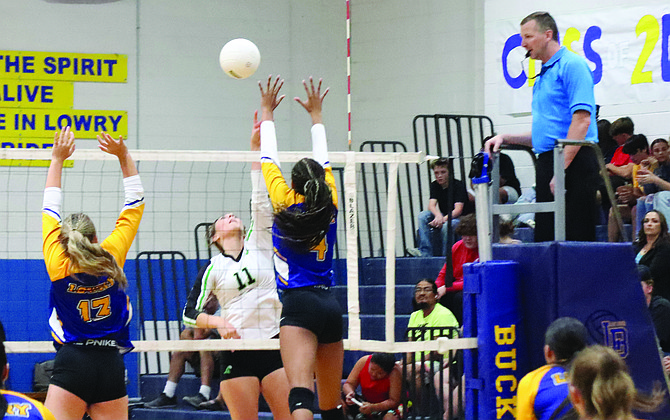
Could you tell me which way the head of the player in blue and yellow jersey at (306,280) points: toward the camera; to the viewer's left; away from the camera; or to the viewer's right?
away from the camera

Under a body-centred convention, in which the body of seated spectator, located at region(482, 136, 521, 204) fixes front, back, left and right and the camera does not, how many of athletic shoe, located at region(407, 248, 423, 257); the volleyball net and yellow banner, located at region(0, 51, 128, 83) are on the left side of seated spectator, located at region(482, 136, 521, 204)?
0

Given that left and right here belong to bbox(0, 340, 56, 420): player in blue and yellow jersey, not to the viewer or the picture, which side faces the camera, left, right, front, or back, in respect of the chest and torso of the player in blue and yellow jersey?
back

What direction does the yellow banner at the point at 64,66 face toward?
toward the camera

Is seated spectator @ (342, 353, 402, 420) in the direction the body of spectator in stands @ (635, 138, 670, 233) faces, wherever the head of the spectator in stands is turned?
yes

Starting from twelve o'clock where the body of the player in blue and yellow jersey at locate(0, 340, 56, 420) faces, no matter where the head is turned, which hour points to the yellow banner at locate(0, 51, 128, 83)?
The yellow banner is roughly at 12 o'clock from the player in blue and yellow jersey.

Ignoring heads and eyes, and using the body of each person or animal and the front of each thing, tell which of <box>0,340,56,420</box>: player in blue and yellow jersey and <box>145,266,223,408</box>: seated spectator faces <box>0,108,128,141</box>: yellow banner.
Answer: the player in blue and yellow jersey

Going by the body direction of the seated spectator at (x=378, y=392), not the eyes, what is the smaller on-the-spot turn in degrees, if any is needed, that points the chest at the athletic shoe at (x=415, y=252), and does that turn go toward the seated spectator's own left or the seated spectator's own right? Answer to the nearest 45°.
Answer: approximately 135° to the seated spectator's own right

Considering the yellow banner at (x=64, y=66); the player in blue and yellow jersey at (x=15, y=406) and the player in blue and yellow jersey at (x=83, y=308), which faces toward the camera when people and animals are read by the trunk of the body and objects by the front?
the yellow banner

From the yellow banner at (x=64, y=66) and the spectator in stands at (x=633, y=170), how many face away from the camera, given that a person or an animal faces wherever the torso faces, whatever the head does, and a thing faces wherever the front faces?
0

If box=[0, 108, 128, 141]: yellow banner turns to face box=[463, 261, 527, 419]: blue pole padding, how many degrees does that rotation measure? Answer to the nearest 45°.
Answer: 0° — it already faces it

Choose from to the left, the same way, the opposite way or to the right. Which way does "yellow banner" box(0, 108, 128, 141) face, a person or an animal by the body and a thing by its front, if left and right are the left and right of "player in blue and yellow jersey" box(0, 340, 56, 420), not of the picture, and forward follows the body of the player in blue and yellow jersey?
the opposite way

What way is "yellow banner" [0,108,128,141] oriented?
toward the camera

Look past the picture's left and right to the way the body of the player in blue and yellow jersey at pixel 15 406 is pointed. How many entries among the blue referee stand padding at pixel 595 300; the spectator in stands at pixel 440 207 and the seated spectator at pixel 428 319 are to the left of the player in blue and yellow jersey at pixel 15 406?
0

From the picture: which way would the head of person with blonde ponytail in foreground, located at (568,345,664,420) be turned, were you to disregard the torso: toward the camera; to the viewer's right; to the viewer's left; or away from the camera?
away from the camera

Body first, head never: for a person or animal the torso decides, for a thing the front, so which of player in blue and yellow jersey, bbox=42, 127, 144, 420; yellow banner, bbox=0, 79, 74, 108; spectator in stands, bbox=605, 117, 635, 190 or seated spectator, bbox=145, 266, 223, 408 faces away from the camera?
the player in blue and yellow jersey

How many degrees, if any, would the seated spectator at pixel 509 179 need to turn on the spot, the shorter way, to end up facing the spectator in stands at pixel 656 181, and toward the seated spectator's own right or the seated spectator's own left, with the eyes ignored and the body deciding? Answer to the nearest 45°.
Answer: approximately 90° to the seated spectator's own left

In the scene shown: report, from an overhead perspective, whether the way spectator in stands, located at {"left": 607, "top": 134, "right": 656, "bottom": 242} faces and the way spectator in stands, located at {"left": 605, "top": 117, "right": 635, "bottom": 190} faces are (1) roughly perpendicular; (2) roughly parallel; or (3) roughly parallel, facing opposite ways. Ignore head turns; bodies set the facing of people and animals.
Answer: roughly parallel

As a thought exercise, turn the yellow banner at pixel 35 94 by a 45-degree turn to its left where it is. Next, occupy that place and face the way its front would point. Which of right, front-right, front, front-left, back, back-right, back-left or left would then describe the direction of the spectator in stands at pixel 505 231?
front

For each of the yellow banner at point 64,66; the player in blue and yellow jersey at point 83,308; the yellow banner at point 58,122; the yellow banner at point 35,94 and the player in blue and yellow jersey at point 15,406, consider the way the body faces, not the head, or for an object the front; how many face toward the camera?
3

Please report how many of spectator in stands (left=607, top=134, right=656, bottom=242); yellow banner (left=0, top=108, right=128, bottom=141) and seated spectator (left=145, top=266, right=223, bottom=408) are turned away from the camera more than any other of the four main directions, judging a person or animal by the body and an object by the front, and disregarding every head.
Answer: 0

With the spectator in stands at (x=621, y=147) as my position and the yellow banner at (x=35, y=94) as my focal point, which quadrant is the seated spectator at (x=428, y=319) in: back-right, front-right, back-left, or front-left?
front-left
